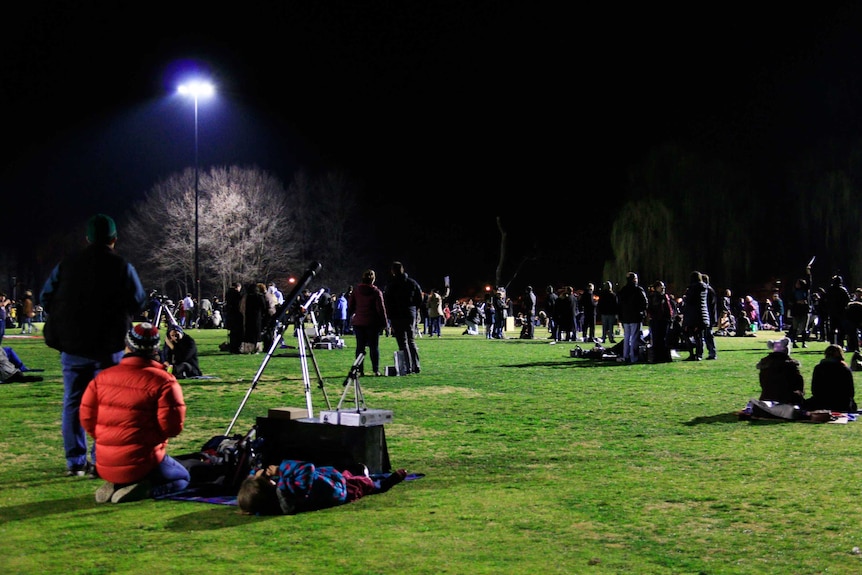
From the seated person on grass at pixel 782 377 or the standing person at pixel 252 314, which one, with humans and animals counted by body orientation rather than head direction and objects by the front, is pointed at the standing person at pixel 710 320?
the seated person on grass

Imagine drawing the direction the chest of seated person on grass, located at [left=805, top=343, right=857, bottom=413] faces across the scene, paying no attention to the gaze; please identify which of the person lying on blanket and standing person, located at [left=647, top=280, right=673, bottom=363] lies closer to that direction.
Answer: the standing person

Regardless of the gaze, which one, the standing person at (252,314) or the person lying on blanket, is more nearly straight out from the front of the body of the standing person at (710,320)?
the standing person

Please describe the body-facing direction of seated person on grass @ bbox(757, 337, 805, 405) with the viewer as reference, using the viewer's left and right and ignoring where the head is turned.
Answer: facing away from the viewer

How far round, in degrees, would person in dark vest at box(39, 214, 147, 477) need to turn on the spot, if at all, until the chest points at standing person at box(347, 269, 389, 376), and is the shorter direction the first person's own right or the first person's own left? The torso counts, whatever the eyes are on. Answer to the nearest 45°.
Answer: approximately 45° to the first person's own right

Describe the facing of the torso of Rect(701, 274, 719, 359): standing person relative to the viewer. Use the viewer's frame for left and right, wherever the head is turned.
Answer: facing to the left of the viewer

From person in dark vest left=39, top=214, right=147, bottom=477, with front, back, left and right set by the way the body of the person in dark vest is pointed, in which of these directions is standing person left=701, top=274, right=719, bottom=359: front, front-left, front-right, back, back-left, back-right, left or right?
front-right

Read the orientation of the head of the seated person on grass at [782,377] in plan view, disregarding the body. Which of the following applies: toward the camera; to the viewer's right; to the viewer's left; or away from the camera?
away from the camera

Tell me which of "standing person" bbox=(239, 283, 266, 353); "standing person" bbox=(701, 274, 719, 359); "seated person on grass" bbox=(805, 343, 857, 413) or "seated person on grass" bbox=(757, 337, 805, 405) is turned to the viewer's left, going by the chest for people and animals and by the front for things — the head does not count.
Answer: "standing person" bbox=(701, 274, 719, 359)

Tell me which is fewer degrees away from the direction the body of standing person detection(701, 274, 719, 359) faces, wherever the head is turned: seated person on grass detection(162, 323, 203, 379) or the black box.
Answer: the seated person on grass

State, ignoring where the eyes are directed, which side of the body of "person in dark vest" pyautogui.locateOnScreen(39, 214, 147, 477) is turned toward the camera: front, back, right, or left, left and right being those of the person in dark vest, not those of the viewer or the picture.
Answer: back

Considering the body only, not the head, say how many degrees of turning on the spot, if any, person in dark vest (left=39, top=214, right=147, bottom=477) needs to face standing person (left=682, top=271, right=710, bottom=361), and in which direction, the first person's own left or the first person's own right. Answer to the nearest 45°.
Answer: approximately 45° to the first person's own right

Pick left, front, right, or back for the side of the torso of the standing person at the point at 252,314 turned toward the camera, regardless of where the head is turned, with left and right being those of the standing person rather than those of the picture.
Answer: back

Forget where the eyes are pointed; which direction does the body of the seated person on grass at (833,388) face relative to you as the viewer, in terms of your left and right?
facing away from the viewer

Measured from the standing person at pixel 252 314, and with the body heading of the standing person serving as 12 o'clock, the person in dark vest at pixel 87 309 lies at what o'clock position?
The person in dark vest is roughly at 6 o'clock from the standing person.

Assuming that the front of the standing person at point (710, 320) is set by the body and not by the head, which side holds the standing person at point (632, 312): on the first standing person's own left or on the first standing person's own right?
on the first standing person's own left

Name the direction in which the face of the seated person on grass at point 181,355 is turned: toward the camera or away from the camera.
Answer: toward the camera

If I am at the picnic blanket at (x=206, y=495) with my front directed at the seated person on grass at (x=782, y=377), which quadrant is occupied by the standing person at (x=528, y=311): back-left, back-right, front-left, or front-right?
front-left

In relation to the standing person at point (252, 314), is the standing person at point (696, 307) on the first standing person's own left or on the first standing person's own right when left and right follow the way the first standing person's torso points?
on the first standing person's own right

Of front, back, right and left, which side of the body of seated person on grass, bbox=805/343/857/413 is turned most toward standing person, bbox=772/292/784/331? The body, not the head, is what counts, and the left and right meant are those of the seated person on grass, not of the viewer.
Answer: front

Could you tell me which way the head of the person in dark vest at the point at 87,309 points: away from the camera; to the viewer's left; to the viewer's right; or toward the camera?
away from the camera

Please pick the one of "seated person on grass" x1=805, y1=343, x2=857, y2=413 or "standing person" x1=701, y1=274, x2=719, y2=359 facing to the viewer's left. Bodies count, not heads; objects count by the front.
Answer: the standing person

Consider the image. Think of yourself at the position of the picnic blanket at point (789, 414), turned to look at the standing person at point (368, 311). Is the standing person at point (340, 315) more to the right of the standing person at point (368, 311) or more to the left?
right

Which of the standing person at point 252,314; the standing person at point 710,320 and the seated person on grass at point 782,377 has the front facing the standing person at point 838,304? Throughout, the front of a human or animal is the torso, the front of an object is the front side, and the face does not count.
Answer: the seated person on grass
